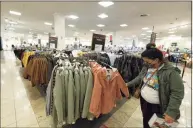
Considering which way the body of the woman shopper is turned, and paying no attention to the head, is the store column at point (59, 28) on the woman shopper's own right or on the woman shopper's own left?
on the woman shopper's own right

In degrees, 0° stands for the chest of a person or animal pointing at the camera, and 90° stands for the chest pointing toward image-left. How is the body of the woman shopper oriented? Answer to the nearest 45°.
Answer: approximately 45°
